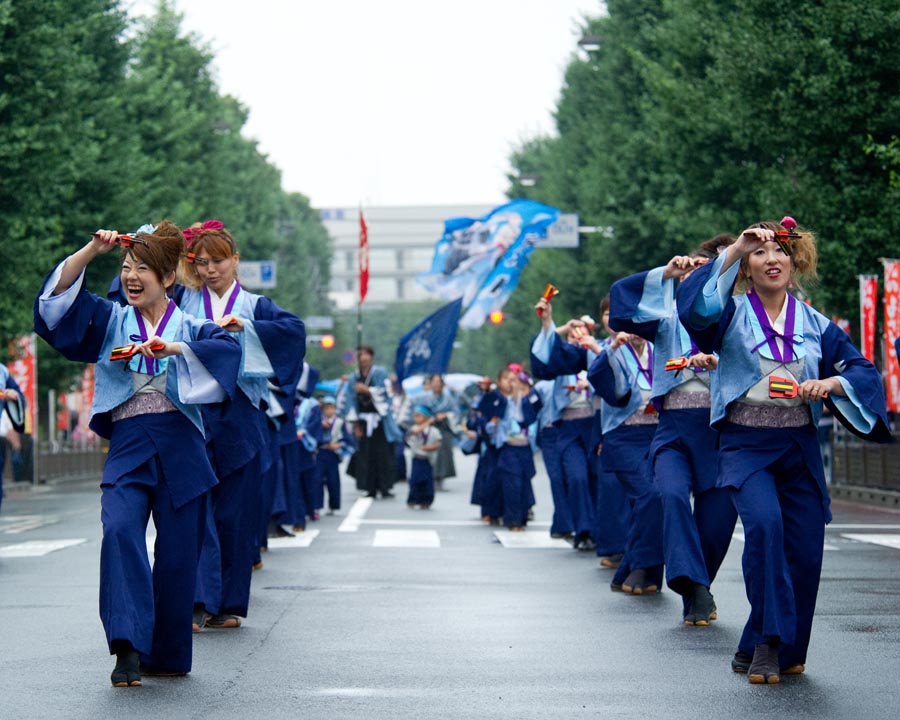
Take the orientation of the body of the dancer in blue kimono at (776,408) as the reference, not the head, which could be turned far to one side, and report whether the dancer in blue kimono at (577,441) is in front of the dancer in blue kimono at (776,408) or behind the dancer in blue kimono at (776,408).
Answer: behind

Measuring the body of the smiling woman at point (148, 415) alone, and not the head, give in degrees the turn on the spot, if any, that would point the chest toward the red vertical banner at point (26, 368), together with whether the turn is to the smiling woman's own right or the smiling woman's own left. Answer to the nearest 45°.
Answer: approximately 180°

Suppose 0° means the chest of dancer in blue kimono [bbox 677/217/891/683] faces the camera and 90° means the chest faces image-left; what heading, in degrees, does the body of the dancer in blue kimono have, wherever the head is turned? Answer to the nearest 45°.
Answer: approximately 0°

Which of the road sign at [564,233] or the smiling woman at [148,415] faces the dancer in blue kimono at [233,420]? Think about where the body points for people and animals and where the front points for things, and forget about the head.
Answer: the road sign

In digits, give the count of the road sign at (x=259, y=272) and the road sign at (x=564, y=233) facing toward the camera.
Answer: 2

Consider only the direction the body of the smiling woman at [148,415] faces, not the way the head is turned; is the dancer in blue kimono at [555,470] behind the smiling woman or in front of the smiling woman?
behind

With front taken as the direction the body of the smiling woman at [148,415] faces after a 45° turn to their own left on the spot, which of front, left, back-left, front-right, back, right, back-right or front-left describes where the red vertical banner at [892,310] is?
left
